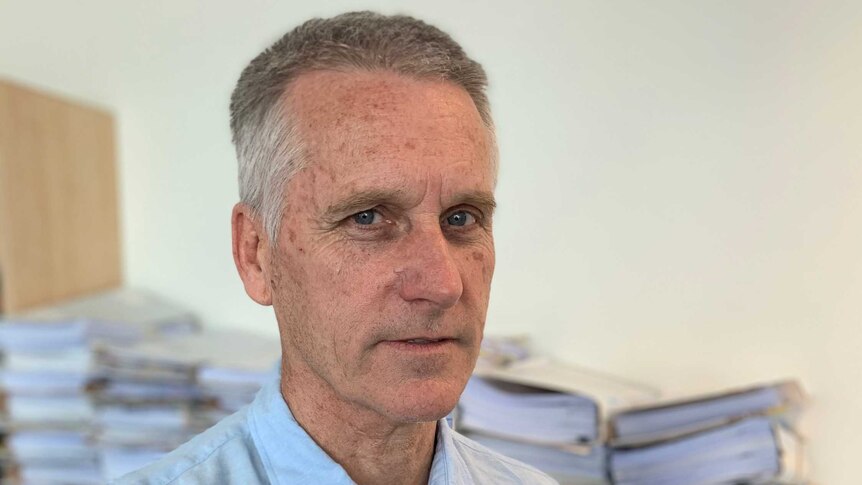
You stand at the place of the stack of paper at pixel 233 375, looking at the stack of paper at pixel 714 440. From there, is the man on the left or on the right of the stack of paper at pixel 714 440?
right

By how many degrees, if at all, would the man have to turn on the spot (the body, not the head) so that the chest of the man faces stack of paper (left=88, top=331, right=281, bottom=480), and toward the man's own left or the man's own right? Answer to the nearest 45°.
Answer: approximately 180°

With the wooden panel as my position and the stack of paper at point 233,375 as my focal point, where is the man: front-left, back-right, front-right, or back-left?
front-right

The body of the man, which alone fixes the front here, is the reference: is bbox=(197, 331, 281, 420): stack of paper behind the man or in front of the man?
behind

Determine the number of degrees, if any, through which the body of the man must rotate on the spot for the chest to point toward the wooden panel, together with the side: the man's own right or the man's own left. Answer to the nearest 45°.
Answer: approximately 180°

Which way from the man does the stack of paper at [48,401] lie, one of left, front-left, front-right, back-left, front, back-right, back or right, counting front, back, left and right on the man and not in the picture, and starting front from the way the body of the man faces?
back

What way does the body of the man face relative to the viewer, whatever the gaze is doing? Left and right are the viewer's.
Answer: facing the viewer and to the right of the viewer

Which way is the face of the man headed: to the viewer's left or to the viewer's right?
to the viewer's right
